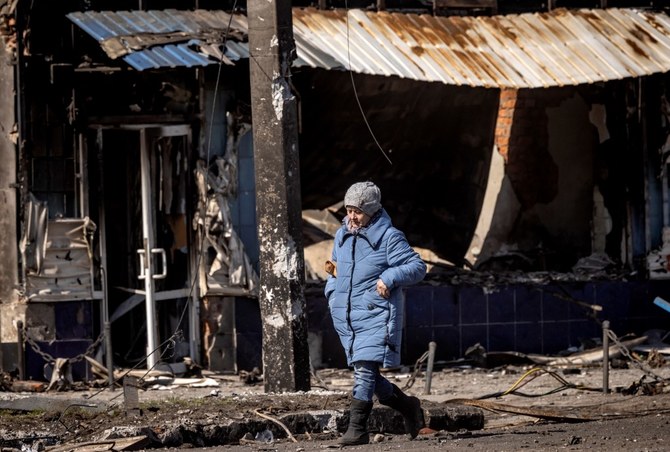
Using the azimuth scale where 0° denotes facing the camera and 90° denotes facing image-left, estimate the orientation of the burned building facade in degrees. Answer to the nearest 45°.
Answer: approximately 0°

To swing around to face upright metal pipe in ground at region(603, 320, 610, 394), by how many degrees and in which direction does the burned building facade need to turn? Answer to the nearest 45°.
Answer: approximately 45° to its left

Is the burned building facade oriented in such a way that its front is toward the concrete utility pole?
yes
